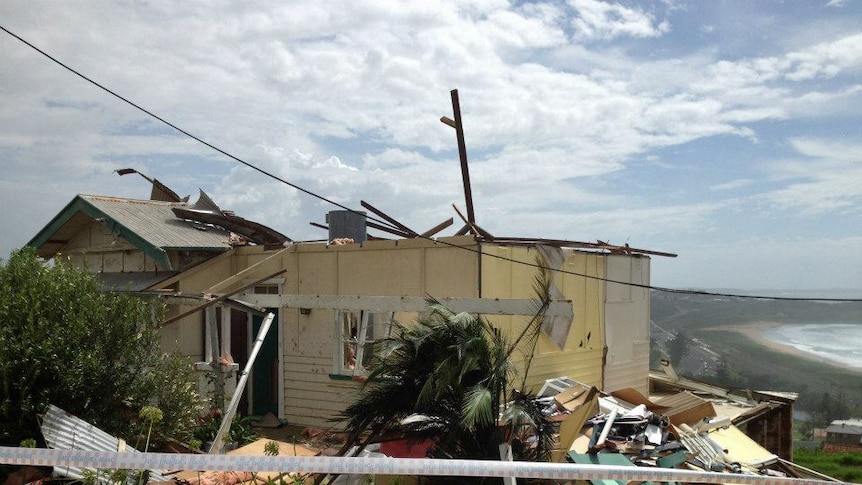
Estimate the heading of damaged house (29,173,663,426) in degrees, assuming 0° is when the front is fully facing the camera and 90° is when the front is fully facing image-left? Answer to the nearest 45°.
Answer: approximately 45°

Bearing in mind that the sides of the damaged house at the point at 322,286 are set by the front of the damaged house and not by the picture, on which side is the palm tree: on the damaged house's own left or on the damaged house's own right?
on the damaged house's own left
